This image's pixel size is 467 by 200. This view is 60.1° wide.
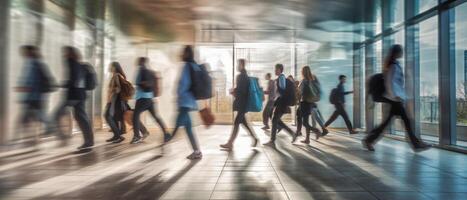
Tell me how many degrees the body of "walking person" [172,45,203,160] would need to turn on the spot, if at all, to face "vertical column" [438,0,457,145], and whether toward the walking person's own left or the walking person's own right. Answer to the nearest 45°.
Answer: approximately 180°

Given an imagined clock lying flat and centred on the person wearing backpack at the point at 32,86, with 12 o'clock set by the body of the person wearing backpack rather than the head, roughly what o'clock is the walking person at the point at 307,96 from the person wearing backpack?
The walking person is roughly at 6 o'clock from the person wearing backpack.

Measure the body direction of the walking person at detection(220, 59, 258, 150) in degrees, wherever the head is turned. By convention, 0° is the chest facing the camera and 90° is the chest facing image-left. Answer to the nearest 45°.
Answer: approximately 90°

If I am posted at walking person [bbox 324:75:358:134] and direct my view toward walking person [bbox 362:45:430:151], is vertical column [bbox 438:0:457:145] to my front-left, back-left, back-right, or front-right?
front-left

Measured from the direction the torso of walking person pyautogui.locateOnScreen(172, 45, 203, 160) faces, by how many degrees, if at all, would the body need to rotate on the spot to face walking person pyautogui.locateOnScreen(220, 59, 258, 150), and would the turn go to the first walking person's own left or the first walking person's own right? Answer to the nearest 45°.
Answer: approximately 135° to the first walking person's own right

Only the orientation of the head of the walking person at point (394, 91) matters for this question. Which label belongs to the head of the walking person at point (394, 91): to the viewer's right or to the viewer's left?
to the viewer's right

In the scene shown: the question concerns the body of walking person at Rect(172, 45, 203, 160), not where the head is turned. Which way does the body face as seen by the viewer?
to the viewer's left

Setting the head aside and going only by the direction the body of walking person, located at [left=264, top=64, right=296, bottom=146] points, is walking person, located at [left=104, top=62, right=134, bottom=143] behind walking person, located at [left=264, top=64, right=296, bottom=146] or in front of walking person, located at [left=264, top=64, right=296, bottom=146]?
in front

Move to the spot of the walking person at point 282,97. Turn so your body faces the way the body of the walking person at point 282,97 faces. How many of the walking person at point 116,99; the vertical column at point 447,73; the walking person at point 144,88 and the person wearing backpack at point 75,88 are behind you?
1

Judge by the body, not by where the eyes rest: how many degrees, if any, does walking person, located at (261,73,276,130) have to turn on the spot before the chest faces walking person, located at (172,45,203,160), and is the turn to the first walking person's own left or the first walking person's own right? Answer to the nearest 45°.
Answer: approximately 90° to the first walking person's own left

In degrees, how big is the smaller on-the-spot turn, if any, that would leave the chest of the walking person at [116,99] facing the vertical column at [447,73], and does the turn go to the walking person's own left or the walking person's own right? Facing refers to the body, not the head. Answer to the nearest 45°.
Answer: approximately 135° to the walking person's own left

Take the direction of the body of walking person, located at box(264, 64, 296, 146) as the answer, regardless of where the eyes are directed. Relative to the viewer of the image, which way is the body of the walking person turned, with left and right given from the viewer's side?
facing to the left of the viewer

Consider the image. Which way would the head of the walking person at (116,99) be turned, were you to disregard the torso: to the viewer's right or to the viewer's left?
to the viewer's left

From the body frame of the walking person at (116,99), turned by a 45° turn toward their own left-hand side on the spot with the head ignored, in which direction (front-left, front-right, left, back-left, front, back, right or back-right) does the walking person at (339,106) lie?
back-left

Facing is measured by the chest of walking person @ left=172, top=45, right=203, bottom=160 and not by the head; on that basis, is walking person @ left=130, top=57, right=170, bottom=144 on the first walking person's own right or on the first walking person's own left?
on the first walking person's own right

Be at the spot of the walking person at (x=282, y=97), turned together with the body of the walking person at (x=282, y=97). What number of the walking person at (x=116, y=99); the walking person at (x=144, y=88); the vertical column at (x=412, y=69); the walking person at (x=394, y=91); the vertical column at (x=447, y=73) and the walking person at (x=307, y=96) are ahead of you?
2

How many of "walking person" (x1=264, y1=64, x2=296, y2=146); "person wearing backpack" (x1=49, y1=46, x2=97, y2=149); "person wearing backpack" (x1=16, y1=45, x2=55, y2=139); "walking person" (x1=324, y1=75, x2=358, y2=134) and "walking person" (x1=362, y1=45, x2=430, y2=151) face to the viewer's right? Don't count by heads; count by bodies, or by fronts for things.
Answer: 2
